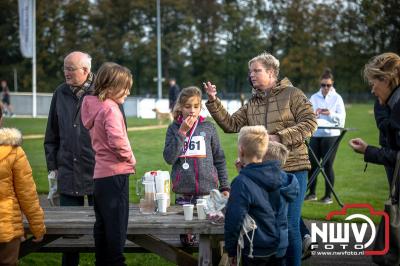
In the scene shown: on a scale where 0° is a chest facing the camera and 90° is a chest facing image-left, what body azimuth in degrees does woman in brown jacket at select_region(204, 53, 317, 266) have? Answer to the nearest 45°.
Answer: approximately 45°

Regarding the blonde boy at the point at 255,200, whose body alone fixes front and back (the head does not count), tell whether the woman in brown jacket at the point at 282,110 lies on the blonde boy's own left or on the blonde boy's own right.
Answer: on the blonde boy's own right

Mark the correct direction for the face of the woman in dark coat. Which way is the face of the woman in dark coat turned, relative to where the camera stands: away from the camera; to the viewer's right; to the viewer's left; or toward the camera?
to the viewer's left

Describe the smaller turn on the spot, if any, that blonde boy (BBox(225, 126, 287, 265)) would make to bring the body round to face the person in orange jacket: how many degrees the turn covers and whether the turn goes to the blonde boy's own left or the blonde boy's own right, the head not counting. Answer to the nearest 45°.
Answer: approximately 45° to the blonde boy's own left

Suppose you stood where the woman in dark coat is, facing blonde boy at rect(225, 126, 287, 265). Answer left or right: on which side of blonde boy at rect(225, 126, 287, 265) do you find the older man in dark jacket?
right

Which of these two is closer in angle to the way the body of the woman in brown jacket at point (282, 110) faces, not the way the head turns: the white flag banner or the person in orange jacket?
the person in orange jacket

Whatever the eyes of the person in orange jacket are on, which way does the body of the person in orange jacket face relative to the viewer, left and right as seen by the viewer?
facing away from the viewer

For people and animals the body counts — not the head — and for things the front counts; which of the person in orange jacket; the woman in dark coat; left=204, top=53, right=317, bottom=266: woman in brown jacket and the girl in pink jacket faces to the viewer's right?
the girl in pink jacket

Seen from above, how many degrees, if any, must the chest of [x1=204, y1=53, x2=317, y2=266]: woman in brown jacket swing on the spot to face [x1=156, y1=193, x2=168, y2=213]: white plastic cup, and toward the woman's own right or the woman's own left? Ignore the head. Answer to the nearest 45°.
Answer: approximately 45° to the woman's own right

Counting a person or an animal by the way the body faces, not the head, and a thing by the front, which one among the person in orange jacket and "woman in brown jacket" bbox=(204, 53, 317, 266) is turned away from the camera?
the person in orange jacket

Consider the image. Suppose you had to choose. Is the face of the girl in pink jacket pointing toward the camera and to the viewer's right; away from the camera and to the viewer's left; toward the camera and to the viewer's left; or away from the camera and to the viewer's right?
away from the camera and to the viewer's right

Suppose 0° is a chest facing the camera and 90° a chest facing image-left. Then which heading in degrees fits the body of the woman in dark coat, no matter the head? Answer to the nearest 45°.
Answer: approximately 90°
